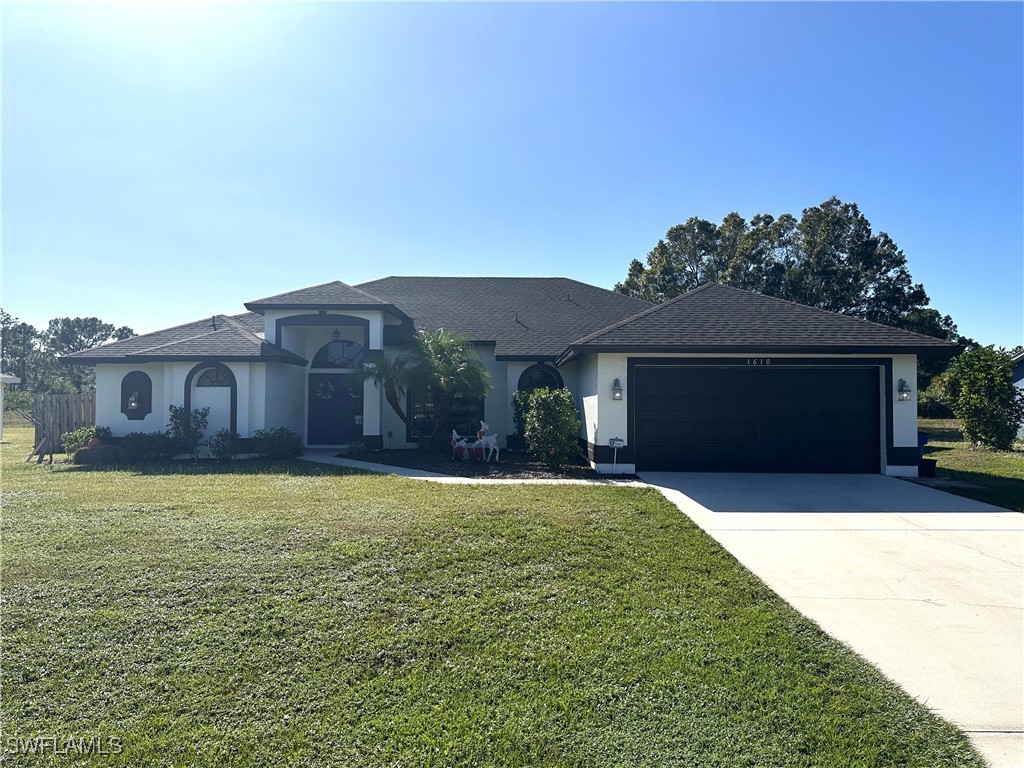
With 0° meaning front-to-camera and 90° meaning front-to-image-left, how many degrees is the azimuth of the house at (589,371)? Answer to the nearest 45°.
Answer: approximately 0°

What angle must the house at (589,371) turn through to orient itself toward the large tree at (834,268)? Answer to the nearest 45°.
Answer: approximately 135° to its left

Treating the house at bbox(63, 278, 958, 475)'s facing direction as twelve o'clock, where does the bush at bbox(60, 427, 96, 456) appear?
The bush is roughly at 3 o'clock from the house.

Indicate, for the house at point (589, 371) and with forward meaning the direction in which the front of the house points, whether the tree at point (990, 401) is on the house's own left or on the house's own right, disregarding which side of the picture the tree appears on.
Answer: on the house's own left

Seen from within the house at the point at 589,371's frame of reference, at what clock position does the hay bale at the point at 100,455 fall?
The hay bale is roughly at 3 o'clock from the house.

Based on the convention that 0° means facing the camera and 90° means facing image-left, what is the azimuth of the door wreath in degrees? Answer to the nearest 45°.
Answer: approximately 0°

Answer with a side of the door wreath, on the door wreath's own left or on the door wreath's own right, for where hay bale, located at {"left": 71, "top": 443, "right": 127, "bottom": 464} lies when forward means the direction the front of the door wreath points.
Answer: on the door wreath's own right

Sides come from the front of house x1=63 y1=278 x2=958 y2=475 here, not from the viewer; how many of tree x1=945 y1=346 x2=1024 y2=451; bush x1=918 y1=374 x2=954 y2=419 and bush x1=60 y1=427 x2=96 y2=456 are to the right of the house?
1

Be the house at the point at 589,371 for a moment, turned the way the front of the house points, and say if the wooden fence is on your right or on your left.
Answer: on your right

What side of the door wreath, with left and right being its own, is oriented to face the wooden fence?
right
